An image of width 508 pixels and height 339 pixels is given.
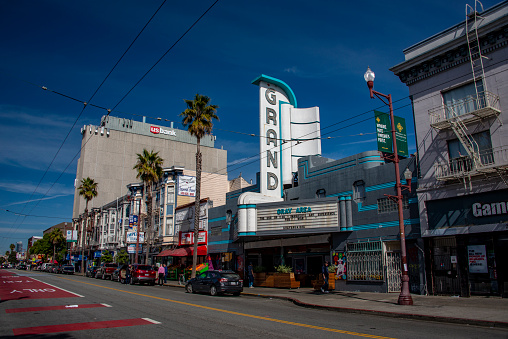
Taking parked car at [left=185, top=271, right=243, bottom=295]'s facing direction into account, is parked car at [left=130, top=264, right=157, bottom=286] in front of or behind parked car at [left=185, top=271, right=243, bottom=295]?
in front

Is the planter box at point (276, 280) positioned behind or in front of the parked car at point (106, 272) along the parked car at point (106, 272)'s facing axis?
behind

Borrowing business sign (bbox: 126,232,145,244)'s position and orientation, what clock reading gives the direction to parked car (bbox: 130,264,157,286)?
The parked car is roughly at 12 o'clock from the business sign.

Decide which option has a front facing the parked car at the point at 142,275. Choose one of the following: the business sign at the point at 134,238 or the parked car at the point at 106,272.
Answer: the business sign

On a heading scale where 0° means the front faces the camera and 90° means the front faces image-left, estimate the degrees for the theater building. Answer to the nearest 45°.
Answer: approximately 45°

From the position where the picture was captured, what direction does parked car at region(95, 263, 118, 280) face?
facing away from the viewer and to the left of the viewer

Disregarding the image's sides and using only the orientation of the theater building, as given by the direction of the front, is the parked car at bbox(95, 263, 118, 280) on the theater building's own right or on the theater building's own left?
on the theater building's own right

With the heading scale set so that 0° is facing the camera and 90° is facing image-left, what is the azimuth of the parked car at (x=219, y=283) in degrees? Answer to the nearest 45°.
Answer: approximately 135°

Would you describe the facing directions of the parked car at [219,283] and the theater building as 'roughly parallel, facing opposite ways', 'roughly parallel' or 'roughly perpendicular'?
roughly perpendicular

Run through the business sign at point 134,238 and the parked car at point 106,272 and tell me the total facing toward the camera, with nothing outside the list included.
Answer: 1

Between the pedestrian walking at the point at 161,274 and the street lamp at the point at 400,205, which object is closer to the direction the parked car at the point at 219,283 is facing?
the pedestrian walking

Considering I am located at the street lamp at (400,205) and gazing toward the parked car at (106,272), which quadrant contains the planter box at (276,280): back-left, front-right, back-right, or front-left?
front-right

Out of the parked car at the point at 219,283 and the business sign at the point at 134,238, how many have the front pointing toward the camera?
1

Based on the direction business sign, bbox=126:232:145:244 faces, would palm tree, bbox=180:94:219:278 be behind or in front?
in front

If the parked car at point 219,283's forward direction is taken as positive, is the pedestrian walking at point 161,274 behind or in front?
in front

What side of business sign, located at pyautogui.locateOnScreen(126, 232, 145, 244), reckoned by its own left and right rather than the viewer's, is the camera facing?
front
